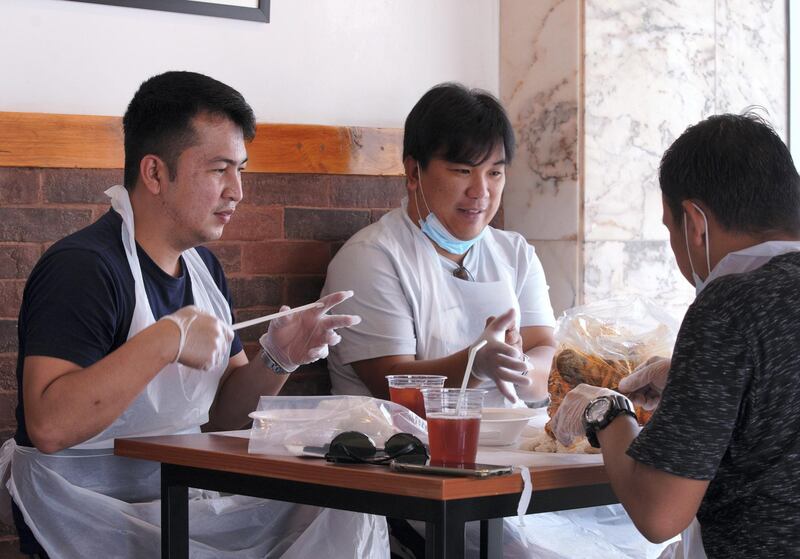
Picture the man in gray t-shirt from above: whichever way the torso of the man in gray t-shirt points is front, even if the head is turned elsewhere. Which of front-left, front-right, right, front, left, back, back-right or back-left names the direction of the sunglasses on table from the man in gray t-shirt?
front-left

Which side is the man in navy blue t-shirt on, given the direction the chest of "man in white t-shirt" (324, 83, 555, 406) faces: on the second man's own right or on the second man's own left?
on the second man's own right

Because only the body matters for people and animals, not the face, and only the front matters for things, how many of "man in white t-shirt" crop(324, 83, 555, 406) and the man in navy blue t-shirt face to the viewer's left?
0

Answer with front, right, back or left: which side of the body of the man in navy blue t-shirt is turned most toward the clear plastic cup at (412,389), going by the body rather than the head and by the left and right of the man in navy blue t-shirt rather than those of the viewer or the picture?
front

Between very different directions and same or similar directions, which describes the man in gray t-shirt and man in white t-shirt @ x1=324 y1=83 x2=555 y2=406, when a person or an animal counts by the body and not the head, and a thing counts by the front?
very different directions

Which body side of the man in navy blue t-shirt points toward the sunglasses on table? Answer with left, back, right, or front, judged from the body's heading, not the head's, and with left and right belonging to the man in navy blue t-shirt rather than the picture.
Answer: front

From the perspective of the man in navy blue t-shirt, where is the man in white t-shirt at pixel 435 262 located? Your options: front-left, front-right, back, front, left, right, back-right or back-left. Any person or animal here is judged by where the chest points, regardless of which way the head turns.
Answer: left

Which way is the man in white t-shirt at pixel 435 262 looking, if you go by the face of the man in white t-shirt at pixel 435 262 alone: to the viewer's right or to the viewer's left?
to the viewer's right

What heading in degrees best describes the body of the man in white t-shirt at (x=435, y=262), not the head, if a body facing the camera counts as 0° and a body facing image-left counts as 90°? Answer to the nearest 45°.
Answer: approximately 315°

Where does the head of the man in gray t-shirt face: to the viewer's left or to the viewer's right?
to the viewer's left

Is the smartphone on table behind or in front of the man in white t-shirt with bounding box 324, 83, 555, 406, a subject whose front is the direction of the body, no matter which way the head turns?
in front

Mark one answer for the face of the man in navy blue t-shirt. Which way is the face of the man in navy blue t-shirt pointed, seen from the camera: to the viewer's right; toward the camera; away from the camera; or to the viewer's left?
to the viewer's right

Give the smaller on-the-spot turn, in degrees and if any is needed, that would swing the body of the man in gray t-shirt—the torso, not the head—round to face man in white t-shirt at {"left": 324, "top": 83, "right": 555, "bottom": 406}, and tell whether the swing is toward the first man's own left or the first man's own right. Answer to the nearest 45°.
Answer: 0° — they already face them

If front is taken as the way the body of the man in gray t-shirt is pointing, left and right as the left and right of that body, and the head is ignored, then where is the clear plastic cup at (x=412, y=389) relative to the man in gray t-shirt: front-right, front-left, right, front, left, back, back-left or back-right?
front
